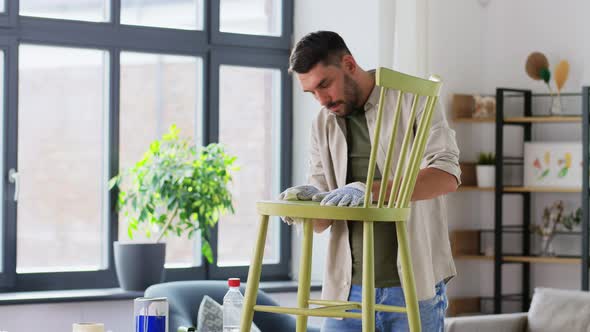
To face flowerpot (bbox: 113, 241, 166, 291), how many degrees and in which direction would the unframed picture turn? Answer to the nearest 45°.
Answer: approximately 45° to its right

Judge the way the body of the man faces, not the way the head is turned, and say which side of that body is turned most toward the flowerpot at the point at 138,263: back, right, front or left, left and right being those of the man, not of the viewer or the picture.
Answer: right

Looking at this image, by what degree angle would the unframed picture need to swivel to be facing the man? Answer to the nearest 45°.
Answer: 0° — it already faces them
